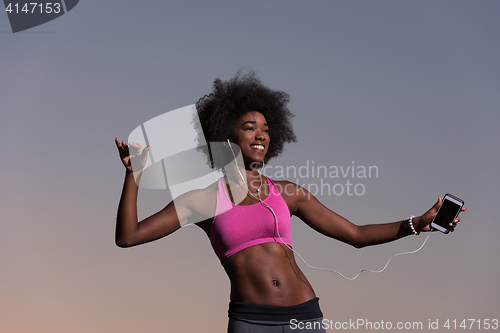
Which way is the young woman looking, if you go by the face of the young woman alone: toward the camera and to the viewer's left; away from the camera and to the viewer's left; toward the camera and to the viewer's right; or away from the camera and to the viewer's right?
toward the camera and to the viewer's right

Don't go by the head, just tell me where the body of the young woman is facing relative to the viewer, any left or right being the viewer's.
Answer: facing the viewer
